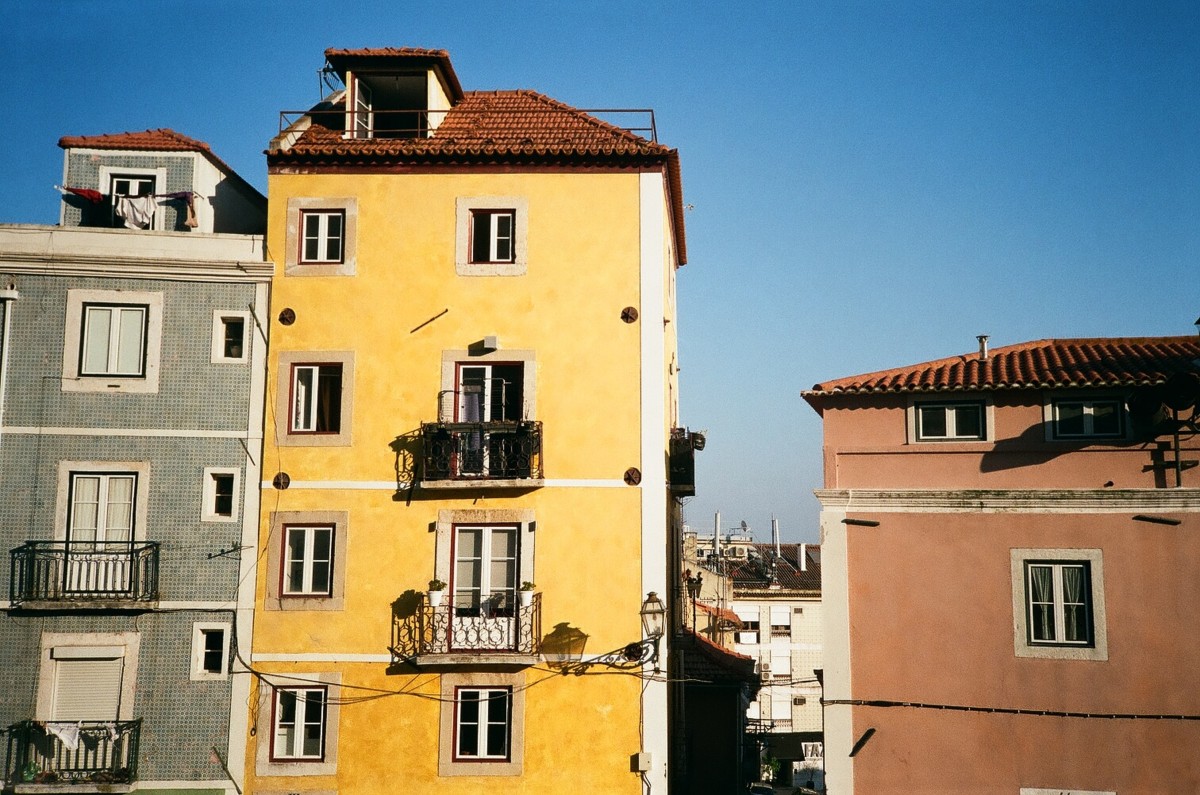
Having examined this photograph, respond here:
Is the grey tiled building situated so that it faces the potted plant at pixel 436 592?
no

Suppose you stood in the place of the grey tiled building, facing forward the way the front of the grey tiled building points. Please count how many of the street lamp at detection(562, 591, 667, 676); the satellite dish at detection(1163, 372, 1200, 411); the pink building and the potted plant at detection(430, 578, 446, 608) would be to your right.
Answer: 0

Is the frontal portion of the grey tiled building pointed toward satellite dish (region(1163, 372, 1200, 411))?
no

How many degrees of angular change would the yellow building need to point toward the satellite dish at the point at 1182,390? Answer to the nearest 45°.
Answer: approximately 90° to its left

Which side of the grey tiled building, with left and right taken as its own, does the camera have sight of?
front

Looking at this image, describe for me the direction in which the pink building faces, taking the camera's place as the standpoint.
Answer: facing the viewer

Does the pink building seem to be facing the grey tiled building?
no

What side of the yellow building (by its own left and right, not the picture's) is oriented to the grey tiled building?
right

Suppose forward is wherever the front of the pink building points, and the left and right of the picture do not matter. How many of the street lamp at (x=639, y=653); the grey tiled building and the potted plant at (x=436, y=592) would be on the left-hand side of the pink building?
0

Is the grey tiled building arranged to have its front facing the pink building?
no

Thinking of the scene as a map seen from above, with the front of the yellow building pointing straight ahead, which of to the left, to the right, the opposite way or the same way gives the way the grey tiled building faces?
the same way

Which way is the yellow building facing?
toward the camera

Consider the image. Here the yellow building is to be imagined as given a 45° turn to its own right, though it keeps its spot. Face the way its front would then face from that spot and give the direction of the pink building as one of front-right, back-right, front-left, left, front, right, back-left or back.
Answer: back-left
